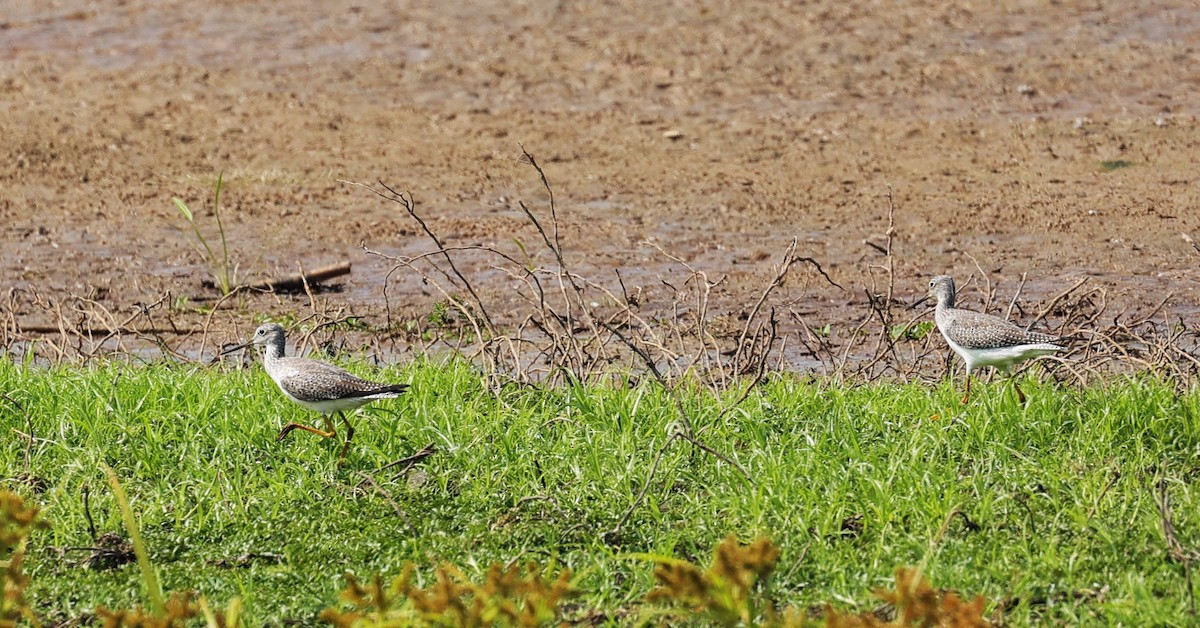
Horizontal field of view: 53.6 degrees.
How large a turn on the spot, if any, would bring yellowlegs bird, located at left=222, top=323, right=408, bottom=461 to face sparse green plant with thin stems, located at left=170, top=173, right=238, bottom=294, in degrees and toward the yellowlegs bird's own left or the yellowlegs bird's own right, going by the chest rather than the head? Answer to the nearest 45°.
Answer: approximately 90° to the yellowlegs bird's own right

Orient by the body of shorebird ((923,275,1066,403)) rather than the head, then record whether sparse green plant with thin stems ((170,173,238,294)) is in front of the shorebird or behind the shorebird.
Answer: in front

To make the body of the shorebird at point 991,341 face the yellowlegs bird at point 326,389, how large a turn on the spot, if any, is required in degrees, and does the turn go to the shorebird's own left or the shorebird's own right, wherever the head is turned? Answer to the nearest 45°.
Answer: approximately 45° to the shorebird's own left

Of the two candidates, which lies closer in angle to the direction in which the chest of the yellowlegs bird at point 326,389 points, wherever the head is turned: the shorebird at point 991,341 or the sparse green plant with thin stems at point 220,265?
the sparse green plant with thin stems

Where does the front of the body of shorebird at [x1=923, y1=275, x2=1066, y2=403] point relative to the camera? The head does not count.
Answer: to the viewer's left

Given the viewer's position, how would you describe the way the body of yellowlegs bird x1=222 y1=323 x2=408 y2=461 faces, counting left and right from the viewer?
facing to the left of the viewer

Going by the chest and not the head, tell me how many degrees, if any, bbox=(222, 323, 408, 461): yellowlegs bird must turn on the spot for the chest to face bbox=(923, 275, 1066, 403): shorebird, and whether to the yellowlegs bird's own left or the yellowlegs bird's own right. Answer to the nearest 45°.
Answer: approximately 180°

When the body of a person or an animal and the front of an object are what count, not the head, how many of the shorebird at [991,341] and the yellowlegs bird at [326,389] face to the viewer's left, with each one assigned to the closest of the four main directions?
2

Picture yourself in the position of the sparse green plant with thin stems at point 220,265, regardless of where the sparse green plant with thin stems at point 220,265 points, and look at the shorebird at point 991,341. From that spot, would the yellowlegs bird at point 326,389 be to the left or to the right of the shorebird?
right
